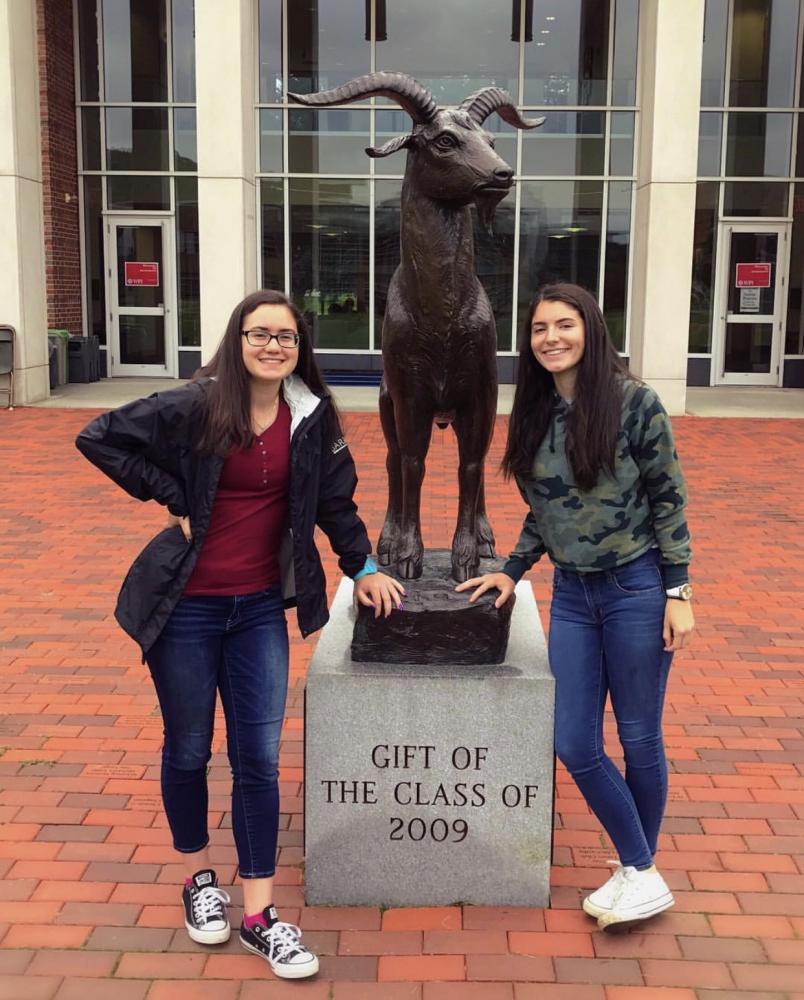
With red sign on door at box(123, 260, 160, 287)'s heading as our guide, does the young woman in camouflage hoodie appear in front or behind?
in front

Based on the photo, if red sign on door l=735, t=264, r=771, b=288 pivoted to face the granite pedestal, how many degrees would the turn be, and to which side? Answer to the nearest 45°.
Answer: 0° — it already faces it

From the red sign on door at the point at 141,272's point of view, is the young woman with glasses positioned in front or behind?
in front

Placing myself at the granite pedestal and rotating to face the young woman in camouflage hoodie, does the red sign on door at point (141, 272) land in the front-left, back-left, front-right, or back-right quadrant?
back-left

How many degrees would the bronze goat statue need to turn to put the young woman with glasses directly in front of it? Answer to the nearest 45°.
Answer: approximately 45° to its right

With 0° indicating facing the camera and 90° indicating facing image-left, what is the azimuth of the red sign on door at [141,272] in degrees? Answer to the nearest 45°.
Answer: approximately 0°

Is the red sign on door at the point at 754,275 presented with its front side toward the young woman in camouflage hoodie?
yes

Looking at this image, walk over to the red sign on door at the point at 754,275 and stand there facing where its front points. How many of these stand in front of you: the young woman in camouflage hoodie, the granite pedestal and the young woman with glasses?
3

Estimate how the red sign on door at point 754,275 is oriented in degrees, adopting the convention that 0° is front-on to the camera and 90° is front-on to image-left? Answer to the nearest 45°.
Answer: approximately 0°

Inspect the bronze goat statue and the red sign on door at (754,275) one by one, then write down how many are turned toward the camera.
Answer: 2

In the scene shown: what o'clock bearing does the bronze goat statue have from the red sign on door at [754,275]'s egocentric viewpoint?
The bronze goat statue is roughly at 12 o'clock from the red sign on door.
